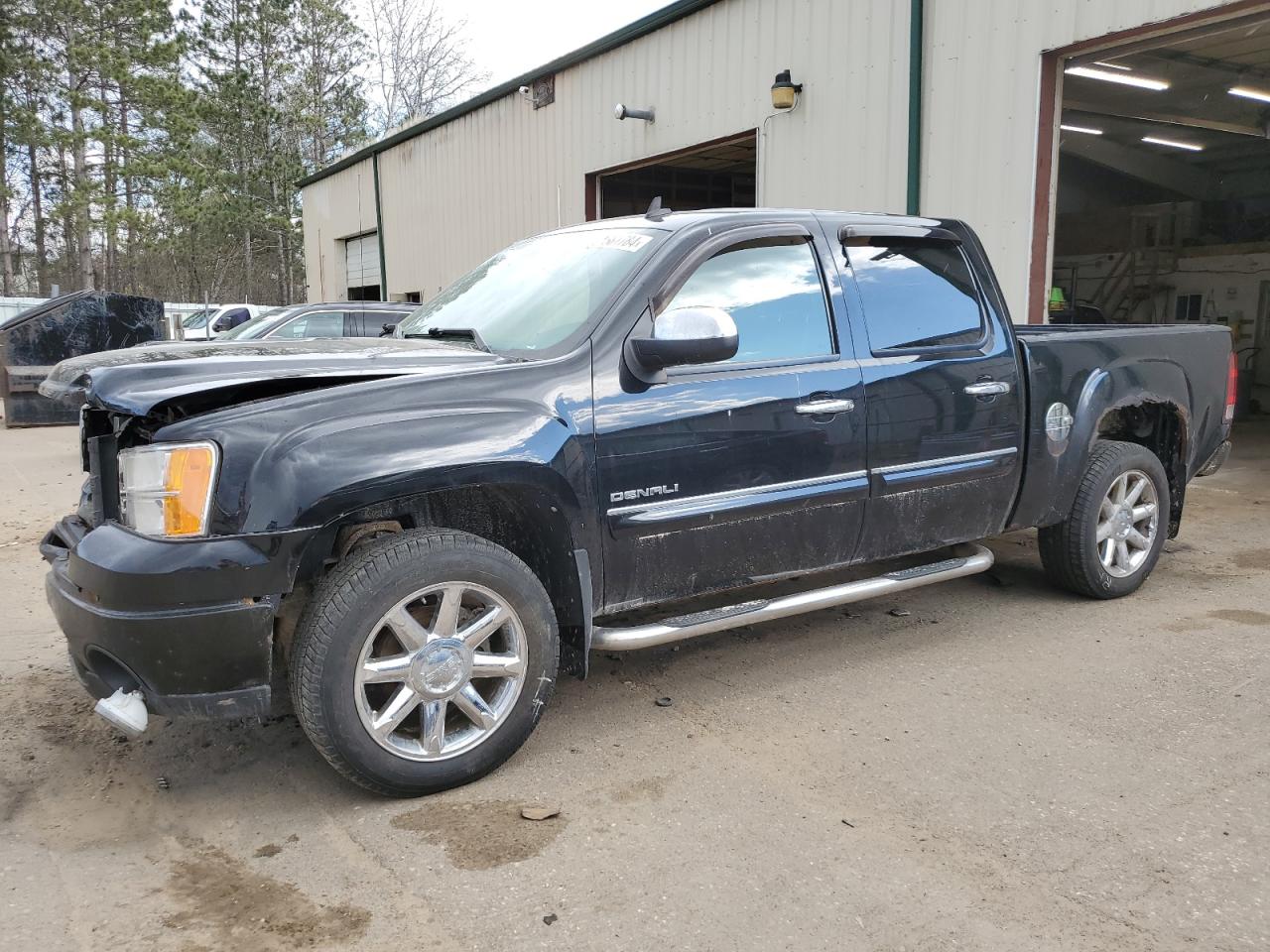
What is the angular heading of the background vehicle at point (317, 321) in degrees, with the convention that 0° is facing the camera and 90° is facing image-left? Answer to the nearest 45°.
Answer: approximately 45°

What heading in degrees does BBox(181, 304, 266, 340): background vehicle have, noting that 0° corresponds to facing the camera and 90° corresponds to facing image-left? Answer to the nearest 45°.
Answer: approximately 45°

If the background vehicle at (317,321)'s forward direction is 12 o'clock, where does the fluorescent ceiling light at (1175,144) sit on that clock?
The fluorescent ceiling light is roughly at 7 o'clock from the background vehicle.
